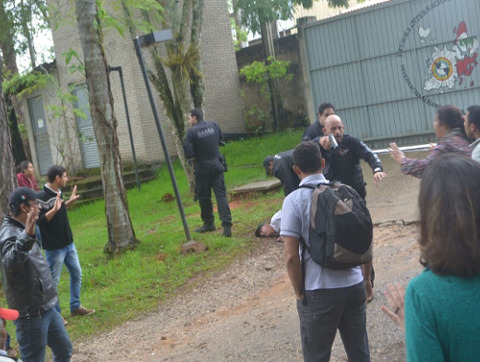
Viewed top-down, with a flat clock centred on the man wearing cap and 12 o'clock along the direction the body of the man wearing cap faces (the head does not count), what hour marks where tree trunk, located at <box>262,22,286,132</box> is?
The tree trunk is roughly at 10 o'clock from the man wearing cap.

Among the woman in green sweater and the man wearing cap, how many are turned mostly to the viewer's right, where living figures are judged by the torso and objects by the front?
1

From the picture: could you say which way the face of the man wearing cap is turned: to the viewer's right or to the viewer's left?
to the viewer's right

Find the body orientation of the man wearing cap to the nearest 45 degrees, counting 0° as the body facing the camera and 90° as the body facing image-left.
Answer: approximately 270°

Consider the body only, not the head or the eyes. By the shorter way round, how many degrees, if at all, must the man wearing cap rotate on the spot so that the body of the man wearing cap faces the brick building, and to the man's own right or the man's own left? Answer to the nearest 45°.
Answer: approximately 90° to the man's own left

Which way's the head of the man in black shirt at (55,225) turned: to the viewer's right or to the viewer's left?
to the viewer's right

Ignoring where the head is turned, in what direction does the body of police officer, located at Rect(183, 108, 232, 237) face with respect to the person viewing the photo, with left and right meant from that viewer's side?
facing away from the viewer and to the left of the viewer

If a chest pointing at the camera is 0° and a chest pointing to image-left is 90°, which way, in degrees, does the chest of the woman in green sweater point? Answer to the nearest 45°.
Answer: approximately 135°

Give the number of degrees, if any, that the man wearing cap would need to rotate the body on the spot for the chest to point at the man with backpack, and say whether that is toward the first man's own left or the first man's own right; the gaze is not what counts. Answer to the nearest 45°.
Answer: approximately 45° to the first man's own right

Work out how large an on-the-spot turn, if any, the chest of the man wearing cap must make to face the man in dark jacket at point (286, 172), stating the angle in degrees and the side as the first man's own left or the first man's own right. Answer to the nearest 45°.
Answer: approximately 45° to the first man's own left

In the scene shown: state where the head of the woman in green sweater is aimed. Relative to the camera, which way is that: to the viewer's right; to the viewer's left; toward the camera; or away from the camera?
away from the camera
